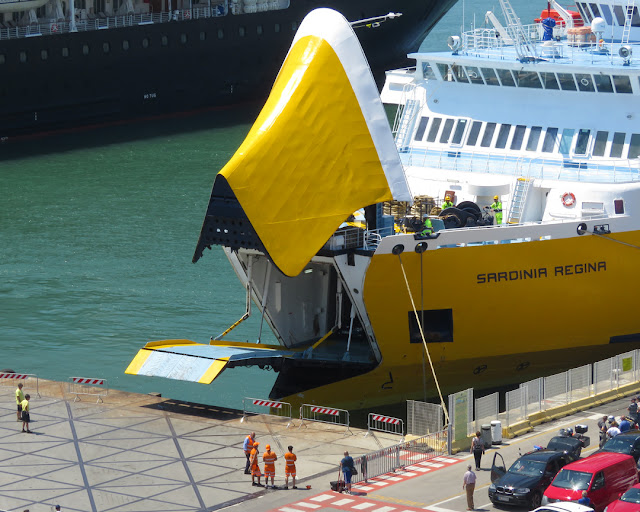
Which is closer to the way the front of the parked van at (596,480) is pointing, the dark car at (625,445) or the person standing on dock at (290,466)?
the person standing on dock

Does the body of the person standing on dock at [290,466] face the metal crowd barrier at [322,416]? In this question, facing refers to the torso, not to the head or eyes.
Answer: yes

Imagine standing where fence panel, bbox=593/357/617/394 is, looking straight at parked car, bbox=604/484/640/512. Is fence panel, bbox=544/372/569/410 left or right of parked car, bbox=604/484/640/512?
right

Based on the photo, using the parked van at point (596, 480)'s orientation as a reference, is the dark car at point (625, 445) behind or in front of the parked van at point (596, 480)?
behind

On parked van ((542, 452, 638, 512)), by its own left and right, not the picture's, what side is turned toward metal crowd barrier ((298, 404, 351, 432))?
right

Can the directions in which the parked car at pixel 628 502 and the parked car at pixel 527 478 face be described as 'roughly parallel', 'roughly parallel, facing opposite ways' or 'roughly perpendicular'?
roughly parallel

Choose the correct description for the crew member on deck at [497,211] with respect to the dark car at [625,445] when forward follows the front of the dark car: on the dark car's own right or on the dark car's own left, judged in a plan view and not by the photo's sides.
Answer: on the dark car's own right

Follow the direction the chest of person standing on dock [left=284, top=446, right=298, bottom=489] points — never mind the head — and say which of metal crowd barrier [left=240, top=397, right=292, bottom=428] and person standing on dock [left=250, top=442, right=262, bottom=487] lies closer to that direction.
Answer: the metal crowd barrier

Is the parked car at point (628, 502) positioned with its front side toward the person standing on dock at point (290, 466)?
no

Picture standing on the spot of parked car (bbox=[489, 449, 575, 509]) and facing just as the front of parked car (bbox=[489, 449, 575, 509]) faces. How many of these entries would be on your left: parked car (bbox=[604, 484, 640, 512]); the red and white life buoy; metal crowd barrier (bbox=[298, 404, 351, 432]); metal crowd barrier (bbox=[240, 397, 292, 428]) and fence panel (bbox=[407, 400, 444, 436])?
1

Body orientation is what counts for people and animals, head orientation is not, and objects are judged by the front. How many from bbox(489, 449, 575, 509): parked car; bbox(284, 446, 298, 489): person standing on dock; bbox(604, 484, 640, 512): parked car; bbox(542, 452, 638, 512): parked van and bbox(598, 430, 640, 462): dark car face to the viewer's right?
0

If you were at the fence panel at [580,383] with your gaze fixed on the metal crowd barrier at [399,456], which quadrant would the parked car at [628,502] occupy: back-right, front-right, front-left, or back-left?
front-left

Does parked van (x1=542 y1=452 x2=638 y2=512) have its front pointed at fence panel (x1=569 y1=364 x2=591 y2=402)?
no

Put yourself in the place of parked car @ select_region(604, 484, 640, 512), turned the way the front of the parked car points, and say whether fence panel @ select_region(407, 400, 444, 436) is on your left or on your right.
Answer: on your right

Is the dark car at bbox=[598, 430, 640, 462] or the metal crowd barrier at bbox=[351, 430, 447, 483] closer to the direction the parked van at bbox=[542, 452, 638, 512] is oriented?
the metal crowd barrier
